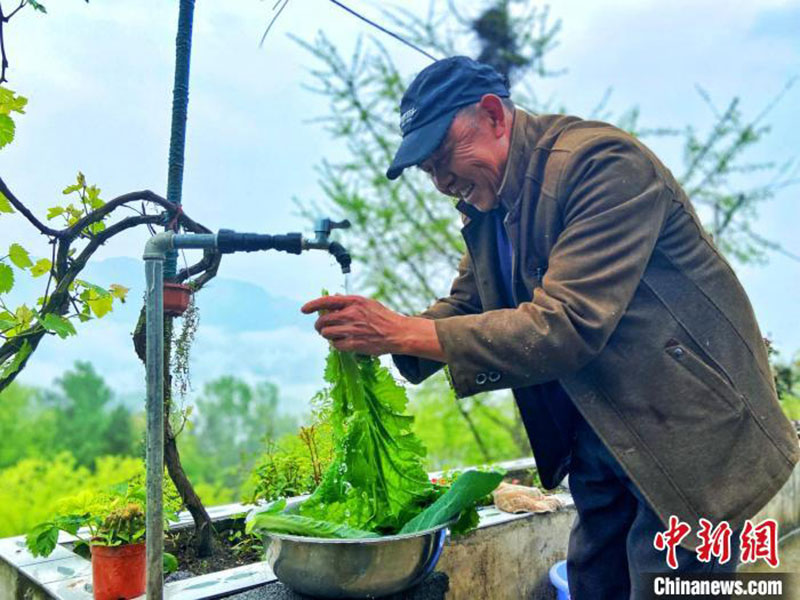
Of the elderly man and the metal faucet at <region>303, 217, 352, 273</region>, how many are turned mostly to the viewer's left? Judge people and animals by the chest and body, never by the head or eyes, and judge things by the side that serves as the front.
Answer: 1

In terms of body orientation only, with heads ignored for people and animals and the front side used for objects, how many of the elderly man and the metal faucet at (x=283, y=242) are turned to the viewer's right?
1

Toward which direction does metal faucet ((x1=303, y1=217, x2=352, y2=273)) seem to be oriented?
to the viewer's right

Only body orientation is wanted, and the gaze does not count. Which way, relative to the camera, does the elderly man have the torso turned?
to the viewer's left

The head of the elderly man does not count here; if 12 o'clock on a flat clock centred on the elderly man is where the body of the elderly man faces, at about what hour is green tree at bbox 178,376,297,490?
The green tree is roughly at 2 o'clock from the elderly man.

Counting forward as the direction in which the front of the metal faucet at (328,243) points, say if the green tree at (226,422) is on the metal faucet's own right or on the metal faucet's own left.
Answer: on the metal faucet's own left

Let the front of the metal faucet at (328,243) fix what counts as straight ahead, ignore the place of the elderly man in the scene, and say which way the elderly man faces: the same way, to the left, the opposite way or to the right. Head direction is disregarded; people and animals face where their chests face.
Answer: the opposite way

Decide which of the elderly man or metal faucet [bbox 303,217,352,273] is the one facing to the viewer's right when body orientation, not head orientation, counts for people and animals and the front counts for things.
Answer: the metal faucet
